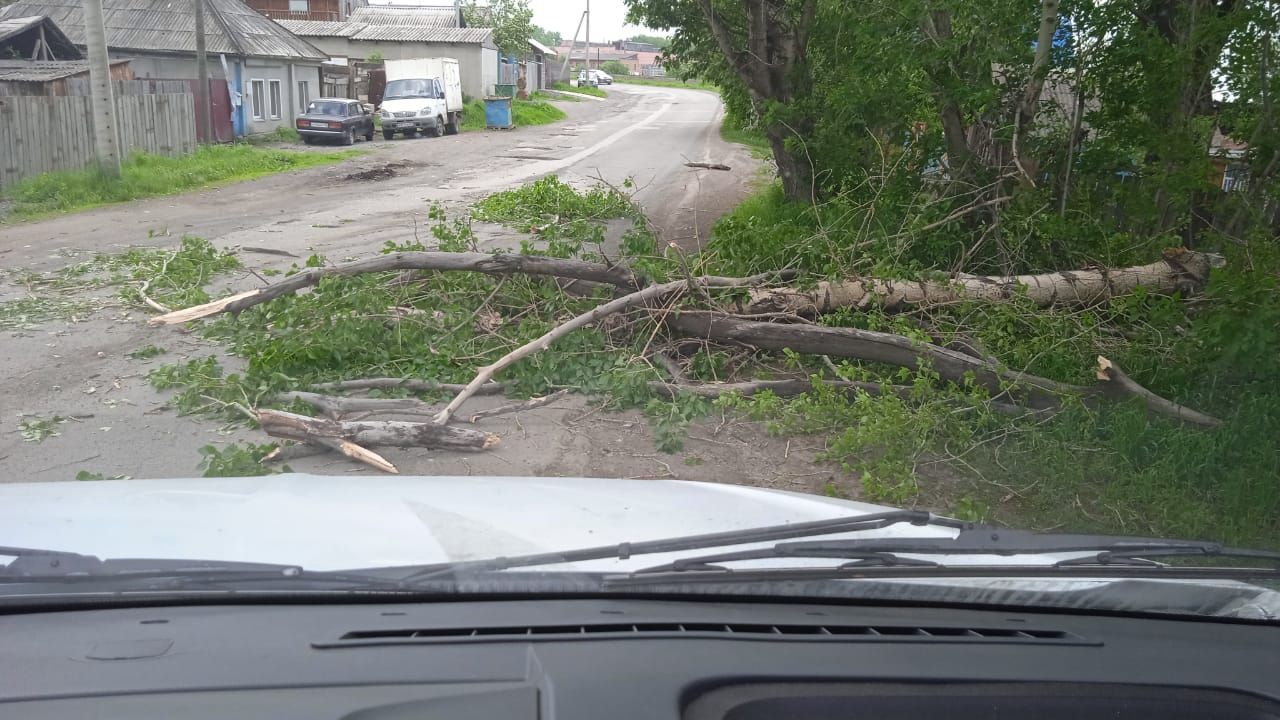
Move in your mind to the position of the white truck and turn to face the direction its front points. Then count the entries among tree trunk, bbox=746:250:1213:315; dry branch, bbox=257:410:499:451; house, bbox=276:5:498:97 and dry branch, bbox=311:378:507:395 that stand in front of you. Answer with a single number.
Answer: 3

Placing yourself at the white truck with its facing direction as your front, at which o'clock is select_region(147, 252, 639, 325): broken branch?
The broken branch is roughly at 12 o'clock from the white truck.

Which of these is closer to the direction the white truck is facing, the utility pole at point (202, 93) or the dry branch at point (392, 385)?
the dry branch

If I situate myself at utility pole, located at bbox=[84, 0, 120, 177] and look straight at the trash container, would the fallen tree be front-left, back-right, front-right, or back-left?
back-right

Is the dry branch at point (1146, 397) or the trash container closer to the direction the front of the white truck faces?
the dry branch

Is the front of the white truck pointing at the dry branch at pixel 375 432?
yes

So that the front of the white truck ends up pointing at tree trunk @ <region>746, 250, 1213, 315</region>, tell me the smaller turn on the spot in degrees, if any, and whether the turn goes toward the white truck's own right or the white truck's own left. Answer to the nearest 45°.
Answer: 0° — it already faces it

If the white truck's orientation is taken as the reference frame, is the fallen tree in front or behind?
in front

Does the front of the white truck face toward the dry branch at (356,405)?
yes

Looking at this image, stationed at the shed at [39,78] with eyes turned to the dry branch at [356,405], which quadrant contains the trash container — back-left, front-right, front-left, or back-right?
back-left

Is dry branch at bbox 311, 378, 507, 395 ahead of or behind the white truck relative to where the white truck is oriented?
ahead

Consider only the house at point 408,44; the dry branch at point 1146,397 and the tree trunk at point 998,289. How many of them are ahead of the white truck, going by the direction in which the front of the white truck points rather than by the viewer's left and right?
2

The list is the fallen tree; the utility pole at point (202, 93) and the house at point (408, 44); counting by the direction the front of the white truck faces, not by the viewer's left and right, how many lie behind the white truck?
1

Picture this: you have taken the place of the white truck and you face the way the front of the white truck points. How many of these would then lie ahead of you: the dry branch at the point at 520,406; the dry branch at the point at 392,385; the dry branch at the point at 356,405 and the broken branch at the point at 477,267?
4

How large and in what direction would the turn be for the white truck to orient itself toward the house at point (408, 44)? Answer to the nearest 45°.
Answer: approximately 180°

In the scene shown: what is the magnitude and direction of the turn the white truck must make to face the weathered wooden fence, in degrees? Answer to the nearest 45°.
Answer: approximately 45° to its right

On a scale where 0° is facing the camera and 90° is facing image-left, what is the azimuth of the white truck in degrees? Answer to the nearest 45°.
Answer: approximately 0°
